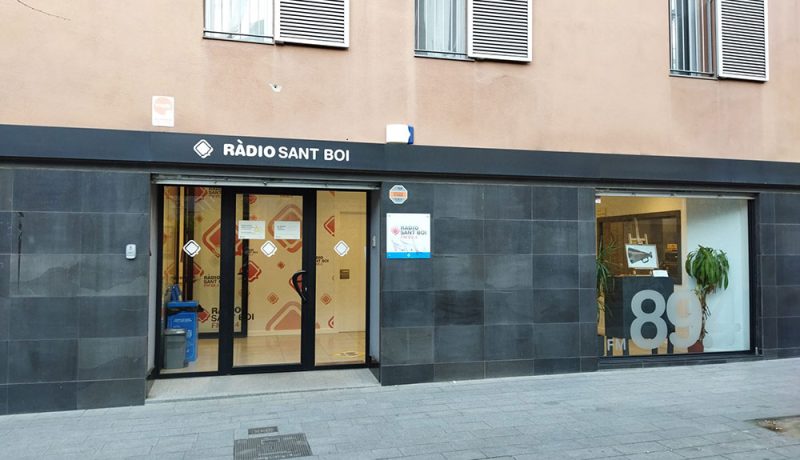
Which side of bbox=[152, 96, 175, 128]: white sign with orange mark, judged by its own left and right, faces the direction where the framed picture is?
left

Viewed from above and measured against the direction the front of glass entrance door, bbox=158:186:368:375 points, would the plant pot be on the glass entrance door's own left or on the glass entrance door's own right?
on the glass entrance door's own left

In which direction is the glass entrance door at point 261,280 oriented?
toward the camera

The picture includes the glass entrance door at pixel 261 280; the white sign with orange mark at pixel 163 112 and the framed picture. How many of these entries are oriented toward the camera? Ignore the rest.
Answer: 3

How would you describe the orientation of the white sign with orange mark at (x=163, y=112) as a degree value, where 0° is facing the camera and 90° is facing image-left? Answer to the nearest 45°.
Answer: approximately 0°

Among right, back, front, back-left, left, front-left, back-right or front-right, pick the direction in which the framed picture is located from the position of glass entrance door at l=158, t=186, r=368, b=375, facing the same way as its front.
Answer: left

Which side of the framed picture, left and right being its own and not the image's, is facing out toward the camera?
front

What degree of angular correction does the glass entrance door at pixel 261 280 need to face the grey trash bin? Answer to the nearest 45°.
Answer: approximately 90° to its right
